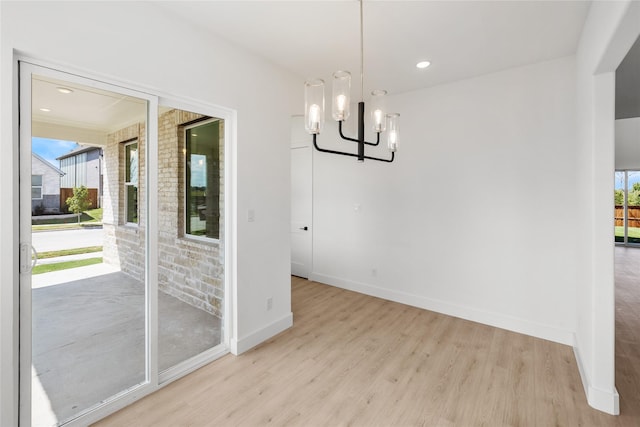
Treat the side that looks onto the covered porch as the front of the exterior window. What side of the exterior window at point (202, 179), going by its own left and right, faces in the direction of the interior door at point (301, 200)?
back

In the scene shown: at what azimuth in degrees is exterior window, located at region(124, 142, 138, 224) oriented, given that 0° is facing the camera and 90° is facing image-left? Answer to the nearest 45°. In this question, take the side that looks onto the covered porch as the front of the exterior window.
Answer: approximately 45°

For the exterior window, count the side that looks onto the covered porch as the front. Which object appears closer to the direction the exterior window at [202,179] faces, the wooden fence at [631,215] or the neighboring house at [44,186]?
the neighboring house

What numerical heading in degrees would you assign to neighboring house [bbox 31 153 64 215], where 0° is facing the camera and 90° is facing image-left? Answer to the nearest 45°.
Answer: approximately 0°
